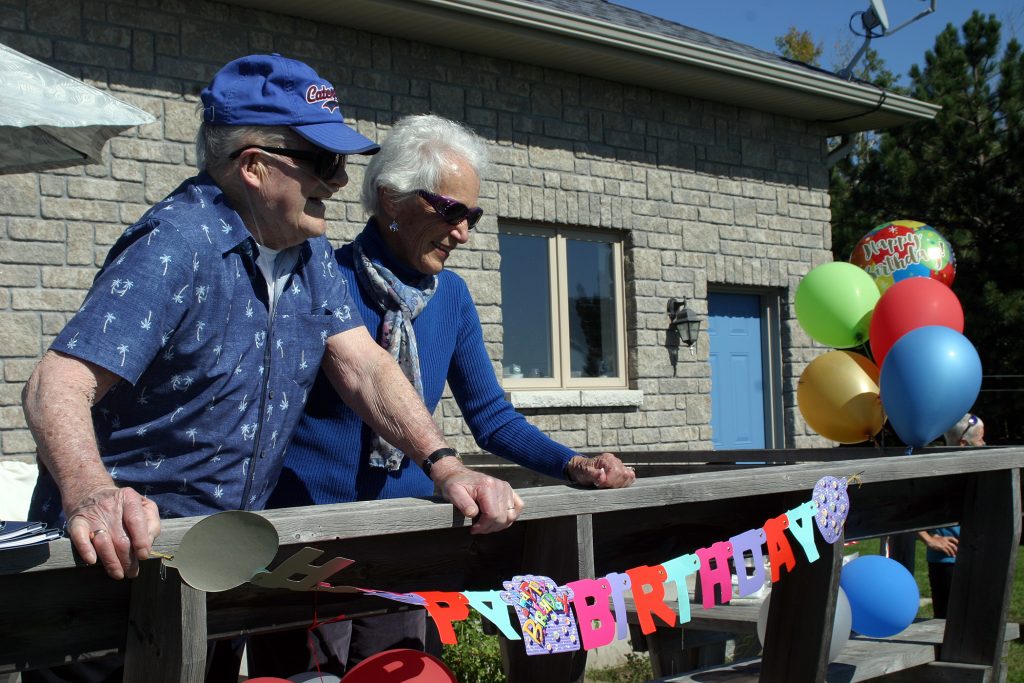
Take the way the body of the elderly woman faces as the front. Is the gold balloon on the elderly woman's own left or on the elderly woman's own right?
on the elderly woman's own left

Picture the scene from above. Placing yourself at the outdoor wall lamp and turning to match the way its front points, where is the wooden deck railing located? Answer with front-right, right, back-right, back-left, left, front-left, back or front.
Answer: front-right

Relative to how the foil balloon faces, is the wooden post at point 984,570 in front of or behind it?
in front

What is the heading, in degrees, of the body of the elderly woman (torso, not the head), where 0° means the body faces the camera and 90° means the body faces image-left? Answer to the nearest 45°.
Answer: approximately 315°

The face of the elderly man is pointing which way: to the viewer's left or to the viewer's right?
to the viewer's right

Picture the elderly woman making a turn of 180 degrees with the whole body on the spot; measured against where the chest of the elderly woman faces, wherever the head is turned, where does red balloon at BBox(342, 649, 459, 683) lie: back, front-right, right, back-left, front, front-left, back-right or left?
back-left

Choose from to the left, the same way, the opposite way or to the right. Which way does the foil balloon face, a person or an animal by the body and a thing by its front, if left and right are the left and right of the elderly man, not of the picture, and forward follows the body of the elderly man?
to the right

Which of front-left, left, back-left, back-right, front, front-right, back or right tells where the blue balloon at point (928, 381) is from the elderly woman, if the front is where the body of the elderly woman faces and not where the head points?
left

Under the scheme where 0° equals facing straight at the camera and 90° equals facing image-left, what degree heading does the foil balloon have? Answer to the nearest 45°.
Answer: approximately 0°
